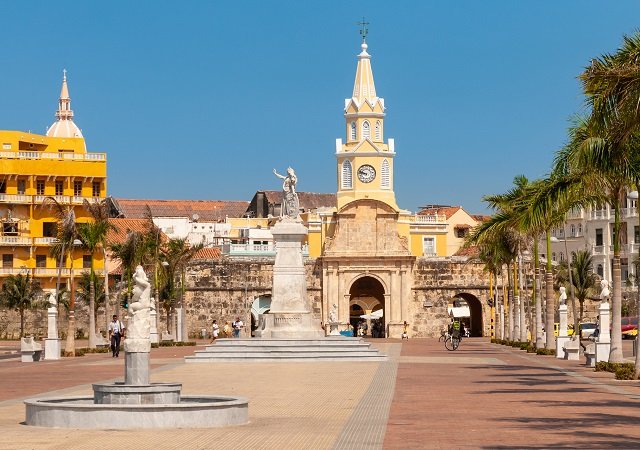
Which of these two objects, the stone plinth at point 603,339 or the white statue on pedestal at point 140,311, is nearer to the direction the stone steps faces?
the white statue on pedestal

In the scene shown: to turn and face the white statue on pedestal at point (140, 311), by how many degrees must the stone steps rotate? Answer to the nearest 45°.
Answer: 0° — it already faces it

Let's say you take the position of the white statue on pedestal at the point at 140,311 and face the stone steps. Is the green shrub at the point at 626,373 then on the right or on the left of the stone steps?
right

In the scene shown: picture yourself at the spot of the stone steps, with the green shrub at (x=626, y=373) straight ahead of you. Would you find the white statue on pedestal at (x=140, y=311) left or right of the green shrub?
right

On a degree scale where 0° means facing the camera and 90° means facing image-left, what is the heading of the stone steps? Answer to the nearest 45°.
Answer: approximately 0°

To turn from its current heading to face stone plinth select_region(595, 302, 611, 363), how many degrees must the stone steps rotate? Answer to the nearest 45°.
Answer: approximately 45° to its left

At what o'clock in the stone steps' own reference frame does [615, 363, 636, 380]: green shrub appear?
The green shrub is roughly at 11 o'clock from the stone steps.

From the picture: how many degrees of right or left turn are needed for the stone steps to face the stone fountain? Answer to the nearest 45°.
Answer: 0° — it already faces it

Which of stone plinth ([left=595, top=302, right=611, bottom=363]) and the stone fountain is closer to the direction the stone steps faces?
the stone fountain
